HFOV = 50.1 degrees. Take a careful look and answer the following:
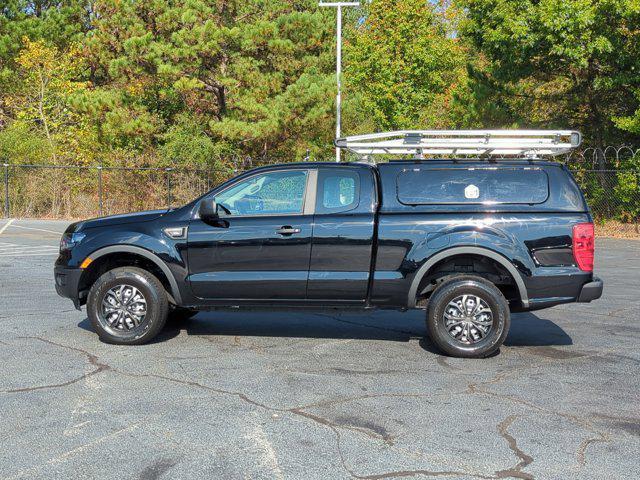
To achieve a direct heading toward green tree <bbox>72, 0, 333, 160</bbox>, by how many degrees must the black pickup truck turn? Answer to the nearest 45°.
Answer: approximately 90° to its right

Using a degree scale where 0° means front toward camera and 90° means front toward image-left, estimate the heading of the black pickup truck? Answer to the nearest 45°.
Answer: approximately 90°

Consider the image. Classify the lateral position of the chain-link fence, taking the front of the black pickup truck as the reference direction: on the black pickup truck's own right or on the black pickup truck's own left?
on the black pickup truck's own right

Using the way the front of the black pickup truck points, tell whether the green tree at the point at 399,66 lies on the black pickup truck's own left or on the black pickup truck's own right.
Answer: on the black pickup truck's own right
